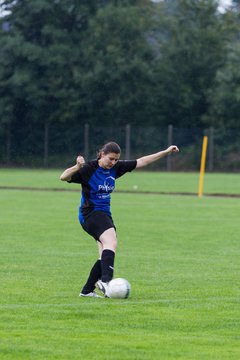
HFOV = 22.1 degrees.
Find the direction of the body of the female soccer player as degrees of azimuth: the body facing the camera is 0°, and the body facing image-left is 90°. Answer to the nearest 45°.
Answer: approximately 315°
